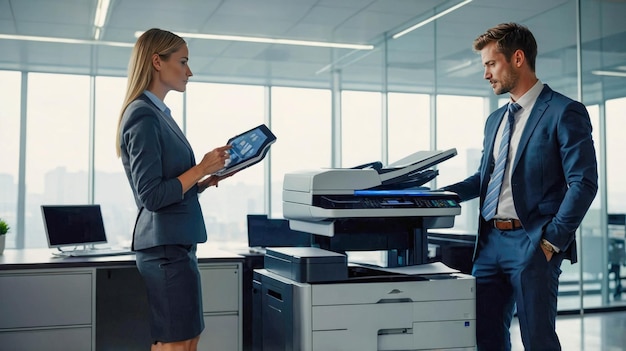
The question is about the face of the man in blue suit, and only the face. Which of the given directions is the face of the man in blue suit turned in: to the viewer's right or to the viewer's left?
to the viewer's left

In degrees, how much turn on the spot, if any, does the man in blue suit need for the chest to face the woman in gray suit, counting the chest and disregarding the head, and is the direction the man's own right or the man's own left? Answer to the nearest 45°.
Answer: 0° — they already face them

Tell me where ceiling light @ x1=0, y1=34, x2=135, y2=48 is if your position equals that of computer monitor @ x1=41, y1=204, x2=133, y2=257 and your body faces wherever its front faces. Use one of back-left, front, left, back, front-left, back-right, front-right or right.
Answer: back-left

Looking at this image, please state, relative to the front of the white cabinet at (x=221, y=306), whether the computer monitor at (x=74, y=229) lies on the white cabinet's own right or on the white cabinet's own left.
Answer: on the white cabinet's own right

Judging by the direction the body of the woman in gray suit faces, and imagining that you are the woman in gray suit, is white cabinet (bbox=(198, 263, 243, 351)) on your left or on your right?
on your left

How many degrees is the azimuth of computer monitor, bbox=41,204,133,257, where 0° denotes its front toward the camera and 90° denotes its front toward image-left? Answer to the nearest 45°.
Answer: approximately 315°

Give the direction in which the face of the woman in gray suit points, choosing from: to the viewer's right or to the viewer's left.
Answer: to the viewer's right

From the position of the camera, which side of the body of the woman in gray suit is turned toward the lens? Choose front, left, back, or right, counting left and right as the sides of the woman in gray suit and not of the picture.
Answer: right

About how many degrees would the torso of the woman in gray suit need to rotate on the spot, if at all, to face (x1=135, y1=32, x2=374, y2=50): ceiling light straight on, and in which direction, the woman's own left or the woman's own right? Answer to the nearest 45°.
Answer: approximately 90° to the woman's own left
